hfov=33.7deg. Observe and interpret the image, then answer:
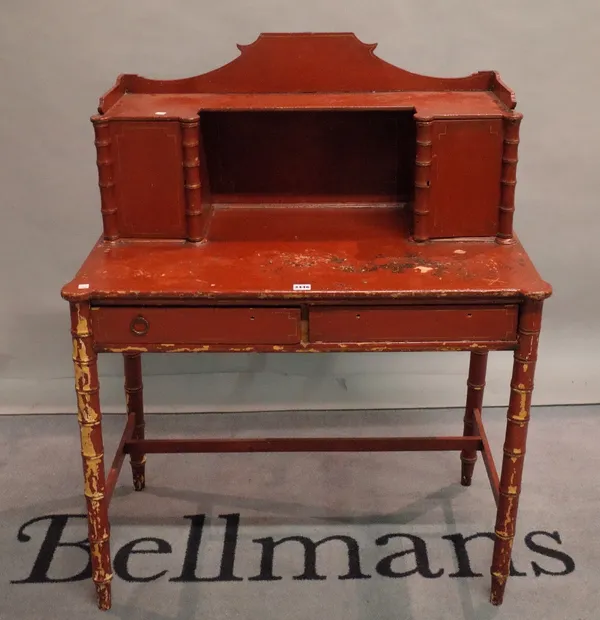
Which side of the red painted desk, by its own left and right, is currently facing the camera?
front
